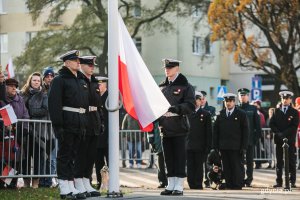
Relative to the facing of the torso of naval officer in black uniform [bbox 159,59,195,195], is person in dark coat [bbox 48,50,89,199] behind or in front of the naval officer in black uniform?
in front

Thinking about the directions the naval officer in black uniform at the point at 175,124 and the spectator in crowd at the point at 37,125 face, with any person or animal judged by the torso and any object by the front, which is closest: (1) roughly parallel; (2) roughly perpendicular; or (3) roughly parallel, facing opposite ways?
roughly perpendicular

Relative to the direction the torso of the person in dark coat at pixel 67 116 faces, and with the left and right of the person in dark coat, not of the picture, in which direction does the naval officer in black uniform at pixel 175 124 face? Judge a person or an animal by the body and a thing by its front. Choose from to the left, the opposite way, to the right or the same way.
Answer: to the right

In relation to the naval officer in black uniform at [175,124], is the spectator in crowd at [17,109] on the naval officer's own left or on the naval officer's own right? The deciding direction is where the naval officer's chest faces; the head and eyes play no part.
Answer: on the naval officer's own right

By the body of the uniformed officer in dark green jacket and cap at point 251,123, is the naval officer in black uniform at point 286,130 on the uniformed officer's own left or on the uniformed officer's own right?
on the uniformed officer's own left

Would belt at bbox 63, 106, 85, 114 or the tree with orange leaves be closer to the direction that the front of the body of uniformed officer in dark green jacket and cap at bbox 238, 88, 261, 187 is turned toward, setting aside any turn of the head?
the belt

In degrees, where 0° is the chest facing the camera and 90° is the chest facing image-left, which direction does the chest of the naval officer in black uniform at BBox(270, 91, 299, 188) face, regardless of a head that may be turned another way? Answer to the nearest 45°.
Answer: approximately 0°

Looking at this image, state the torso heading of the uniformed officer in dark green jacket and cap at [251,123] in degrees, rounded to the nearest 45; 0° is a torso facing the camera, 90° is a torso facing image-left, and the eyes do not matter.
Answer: approximately 45°

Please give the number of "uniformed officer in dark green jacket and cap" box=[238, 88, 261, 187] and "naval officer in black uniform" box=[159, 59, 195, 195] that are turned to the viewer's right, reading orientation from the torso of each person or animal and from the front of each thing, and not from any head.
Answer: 0
